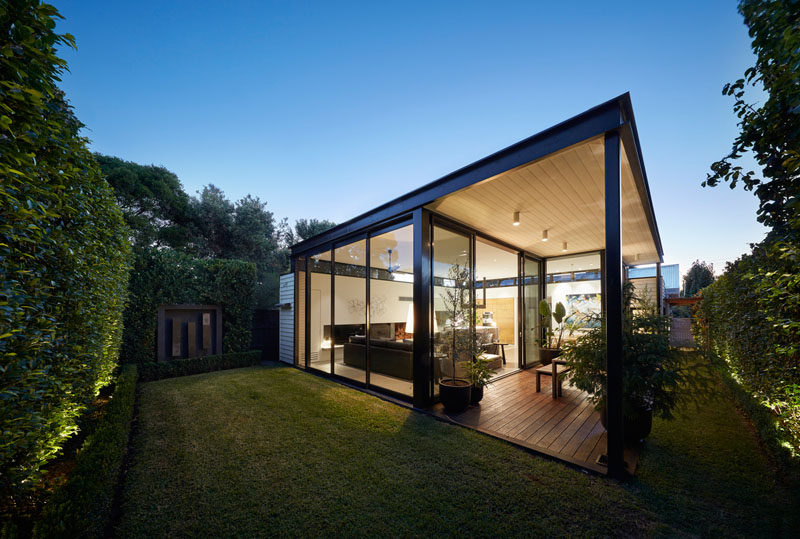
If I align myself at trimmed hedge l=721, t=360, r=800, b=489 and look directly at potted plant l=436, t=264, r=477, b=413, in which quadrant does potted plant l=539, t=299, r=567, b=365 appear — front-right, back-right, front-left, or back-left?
front-right

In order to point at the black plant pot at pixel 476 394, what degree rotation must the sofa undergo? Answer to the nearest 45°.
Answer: approximately 90° to its right

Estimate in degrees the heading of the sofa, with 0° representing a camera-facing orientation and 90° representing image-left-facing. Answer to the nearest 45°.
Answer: approximately 225°

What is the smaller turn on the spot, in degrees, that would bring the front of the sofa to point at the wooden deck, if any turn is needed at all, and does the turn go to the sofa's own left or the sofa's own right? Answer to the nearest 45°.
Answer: approximately 90° to the sofa's own right

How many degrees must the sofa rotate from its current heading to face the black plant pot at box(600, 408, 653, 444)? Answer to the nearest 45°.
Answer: approximately 90° to its right

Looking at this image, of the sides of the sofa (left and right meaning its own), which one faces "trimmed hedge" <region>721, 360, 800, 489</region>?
right

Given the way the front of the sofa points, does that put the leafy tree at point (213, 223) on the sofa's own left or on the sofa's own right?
on the sofa's own left

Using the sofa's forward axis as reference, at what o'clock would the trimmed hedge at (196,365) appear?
The trimmed hedge is roughly at 8 o'clock from the sofa.

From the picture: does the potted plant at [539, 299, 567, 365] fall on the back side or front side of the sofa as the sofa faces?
on the front side

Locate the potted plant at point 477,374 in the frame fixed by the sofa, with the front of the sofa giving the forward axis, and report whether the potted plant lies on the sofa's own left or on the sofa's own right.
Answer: on the sofa's own right

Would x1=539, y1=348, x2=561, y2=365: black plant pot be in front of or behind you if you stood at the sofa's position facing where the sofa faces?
in front
